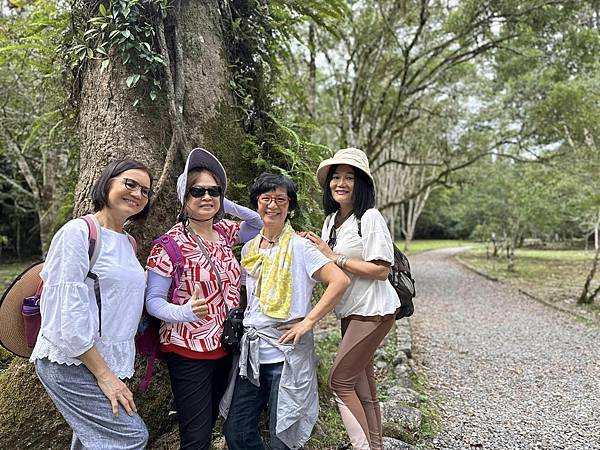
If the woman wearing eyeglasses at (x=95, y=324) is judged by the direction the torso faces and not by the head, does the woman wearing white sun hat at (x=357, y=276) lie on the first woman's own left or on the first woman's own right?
on the first woman's own left

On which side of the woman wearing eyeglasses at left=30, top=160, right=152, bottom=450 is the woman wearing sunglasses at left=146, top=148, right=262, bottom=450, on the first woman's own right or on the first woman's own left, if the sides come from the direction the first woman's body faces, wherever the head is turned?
on the first woman's own left

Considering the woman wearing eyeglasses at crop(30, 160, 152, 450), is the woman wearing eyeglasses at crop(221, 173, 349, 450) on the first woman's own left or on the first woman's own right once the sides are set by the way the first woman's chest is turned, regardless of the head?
on the first woman's own left

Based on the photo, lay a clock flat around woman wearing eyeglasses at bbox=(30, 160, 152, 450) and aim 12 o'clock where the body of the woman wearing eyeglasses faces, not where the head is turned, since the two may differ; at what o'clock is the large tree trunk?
The large tree trunk is roughly at 8 o'clock from the woman wearing eyeglasses.

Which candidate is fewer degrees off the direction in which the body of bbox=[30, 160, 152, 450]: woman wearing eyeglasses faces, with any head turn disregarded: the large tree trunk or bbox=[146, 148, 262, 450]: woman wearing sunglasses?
the woman wearing sunglasses

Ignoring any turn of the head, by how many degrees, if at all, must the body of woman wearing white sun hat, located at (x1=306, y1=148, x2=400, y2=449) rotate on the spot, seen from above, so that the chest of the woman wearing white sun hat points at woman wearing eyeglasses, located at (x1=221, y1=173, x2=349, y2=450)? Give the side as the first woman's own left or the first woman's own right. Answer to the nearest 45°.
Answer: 0° — they already face them

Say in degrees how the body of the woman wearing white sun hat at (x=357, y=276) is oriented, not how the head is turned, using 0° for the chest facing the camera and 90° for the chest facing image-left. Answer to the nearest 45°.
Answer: approximately 45°
